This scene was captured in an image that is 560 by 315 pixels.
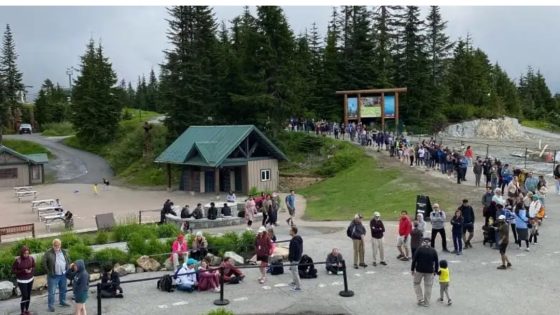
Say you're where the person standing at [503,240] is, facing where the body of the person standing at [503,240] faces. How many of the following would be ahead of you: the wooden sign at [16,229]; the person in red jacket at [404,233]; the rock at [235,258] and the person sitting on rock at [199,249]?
4

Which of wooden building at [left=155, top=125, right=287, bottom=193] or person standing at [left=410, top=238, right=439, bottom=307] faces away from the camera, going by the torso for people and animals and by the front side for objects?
the person standing

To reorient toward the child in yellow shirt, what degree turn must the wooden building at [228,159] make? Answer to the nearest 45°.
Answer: approximately 45° to its left

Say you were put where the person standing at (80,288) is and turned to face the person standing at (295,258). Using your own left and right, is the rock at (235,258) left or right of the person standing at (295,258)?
left

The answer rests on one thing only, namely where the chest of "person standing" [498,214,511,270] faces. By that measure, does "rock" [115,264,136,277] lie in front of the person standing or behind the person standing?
in front

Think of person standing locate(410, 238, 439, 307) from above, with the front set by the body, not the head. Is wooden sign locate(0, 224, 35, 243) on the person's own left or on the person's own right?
on the person's own left

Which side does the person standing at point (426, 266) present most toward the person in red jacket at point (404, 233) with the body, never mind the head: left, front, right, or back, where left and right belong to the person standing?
front
